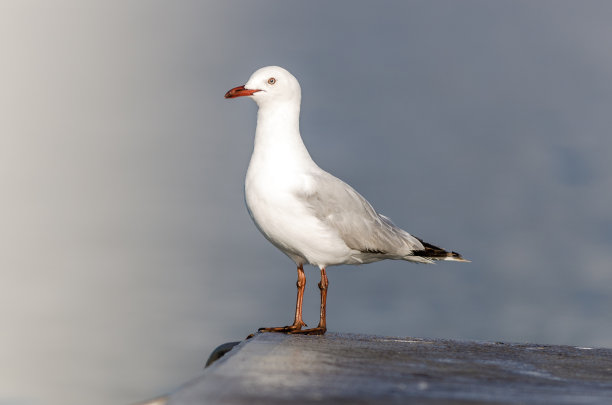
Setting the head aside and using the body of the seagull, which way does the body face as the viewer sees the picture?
to the viewer's left
